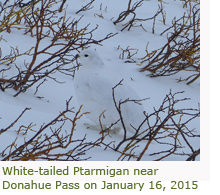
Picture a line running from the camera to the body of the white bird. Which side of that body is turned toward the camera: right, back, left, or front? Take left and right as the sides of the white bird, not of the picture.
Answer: left
